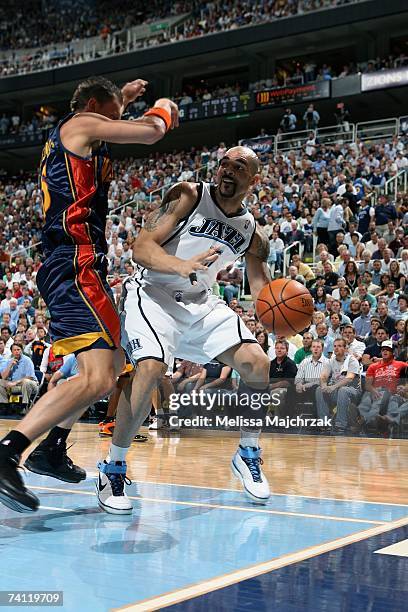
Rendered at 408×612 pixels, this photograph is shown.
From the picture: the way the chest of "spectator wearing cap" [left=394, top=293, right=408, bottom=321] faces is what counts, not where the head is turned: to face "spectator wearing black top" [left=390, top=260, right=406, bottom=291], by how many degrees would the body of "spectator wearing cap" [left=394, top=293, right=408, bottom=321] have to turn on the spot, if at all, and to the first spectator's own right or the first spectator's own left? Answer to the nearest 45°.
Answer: approximately 135° to the first spectator's own right

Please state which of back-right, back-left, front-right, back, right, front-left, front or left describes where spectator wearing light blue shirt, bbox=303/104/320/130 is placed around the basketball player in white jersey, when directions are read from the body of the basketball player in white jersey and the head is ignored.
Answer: back

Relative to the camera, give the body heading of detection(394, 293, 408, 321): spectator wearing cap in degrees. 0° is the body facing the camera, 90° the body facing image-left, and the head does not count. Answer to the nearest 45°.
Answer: approximately 45°

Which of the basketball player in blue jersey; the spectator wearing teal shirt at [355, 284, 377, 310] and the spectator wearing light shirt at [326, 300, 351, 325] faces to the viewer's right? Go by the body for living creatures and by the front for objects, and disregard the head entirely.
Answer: the basketball player in blue jersey

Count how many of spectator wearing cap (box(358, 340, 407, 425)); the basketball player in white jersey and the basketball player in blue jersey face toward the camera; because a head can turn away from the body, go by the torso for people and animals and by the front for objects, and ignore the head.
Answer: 2

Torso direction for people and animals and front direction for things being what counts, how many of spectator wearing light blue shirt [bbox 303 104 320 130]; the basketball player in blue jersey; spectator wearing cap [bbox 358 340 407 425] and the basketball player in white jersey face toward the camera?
3

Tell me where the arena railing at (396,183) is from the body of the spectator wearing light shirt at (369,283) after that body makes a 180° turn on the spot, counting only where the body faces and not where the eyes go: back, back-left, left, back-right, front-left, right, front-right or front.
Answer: front-left

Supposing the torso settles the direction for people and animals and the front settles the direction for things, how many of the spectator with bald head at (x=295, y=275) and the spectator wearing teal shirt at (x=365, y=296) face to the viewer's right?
0

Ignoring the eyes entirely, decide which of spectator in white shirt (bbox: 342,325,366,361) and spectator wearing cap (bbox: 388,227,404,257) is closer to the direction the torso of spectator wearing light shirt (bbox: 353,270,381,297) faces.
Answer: the spectator in white shirt

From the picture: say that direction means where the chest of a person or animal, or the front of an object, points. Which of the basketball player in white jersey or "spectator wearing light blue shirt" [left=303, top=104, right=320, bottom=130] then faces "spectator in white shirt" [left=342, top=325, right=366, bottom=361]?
the spectator wearing light blue shirt

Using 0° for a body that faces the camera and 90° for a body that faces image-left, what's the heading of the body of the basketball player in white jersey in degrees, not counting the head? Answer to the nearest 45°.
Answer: approximately 0°

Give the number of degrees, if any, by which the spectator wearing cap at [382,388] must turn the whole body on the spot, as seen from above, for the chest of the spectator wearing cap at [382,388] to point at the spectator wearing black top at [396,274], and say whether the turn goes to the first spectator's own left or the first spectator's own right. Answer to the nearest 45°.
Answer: approximately 180°

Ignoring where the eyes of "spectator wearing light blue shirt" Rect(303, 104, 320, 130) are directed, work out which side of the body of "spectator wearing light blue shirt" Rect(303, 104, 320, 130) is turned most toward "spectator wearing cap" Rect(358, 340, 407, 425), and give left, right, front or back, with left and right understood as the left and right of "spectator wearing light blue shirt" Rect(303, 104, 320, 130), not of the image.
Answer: front
